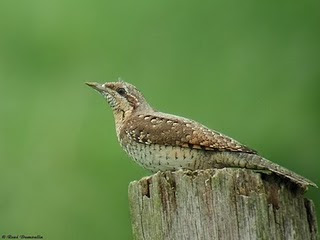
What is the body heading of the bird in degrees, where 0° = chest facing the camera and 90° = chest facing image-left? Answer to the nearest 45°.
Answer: approximately 90°
